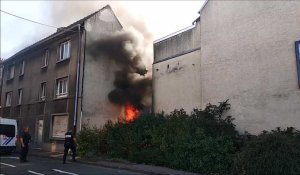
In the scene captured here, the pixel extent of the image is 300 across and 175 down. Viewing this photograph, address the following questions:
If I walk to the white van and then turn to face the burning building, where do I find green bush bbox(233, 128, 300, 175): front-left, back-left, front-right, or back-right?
front-right

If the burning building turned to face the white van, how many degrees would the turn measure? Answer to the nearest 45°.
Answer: approximately 45° to its right
